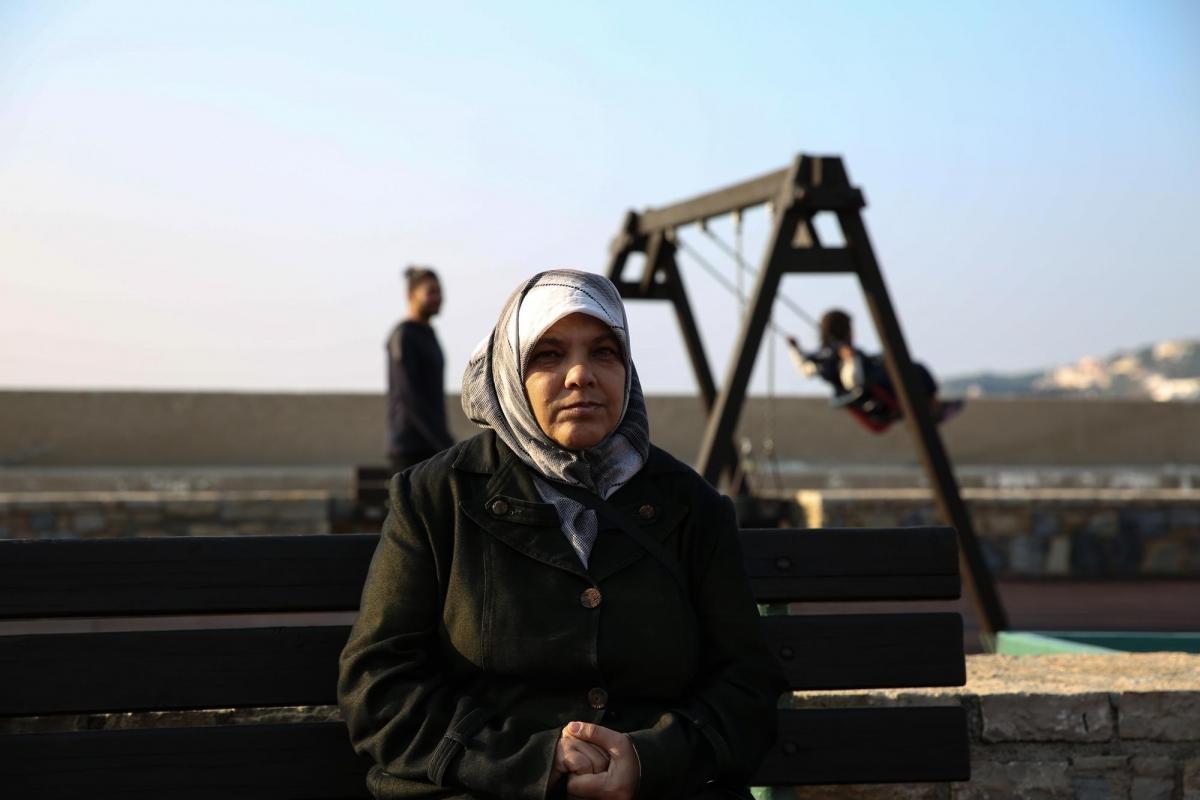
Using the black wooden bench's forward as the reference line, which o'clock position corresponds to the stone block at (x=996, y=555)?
The stone block is roughly at 7 o'clock from the black wooden bench.

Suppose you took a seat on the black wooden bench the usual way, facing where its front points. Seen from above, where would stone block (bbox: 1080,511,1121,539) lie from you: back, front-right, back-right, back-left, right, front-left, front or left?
back-left

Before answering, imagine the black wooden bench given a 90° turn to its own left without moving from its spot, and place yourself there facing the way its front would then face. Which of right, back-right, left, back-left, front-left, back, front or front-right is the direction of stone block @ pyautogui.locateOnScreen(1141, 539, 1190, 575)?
front-left

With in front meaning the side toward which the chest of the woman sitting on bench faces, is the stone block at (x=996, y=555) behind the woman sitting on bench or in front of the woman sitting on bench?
behind

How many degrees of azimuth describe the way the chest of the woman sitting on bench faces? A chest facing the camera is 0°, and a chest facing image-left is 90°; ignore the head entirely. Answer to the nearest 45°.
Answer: approximately 0°

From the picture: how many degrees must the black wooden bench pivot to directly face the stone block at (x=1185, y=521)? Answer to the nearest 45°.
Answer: approximately 135° to its left
